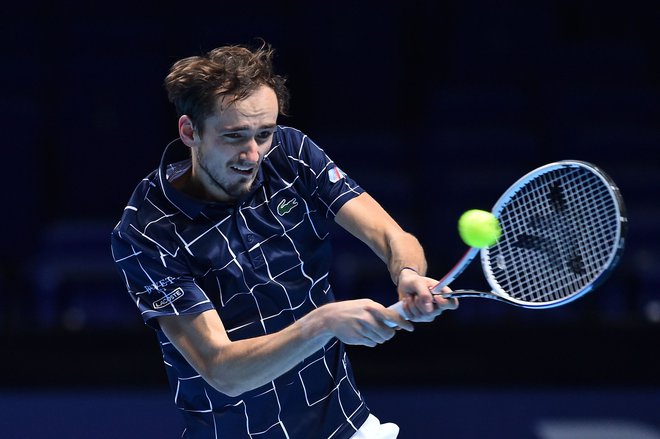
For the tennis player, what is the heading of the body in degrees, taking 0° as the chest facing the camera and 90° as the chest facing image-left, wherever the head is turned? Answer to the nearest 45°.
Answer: approximately 315°

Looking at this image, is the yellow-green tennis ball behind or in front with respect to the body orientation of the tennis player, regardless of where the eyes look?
in front
